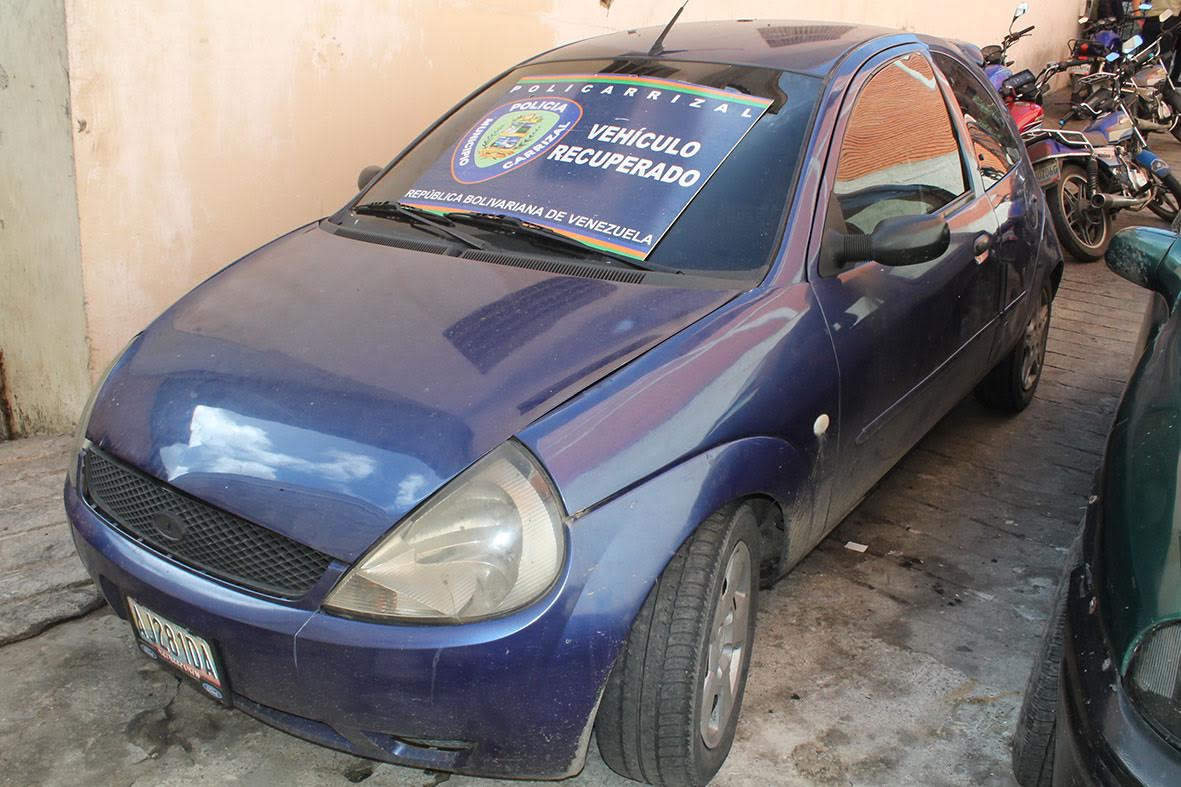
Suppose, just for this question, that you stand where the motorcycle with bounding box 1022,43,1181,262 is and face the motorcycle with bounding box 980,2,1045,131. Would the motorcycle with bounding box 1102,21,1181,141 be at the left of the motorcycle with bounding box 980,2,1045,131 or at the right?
right

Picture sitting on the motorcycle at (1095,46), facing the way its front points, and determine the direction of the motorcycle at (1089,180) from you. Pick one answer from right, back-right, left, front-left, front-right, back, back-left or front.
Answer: back-right

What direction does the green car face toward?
toward the camera

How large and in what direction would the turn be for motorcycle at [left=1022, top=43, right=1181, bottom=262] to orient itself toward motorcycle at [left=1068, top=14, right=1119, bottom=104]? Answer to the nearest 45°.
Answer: approximately 45° to its left

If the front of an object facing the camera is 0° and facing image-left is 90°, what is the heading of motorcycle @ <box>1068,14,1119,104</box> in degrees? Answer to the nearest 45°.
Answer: approximately 225°

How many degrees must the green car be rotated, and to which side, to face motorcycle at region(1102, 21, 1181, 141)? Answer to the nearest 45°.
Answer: approximately 180°

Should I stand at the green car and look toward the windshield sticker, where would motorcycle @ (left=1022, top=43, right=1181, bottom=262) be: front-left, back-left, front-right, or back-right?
front-right

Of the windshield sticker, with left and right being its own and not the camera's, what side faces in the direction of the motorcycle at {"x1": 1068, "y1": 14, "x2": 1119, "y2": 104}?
back

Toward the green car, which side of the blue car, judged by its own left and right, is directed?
left

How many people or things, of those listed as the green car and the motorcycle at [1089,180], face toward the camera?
1

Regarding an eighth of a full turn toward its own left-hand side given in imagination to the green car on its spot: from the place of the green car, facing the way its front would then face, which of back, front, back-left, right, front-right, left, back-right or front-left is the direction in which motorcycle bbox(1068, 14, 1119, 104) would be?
back-left

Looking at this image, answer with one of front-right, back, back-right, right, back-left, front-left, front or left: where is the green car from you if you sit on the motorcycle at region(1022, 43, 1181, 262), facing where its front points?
back-right

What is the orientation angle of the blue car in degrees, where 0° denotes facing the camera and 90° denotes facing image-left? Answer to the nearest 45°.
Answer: approximately 45°

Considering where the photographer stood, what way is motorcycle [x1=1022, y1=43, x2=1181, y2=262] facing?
facing away from the viewer and to the right of the viewer
